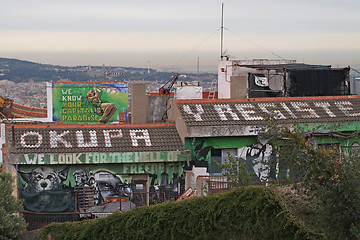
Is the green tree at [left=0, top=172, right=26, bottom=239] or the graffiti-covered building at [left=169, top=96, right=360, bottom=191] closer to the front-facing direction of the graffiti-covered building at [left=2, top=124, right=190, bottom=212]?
the green tree

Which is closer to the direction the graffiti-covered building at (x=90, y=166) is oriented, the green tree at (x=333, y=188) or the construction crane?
the green tree

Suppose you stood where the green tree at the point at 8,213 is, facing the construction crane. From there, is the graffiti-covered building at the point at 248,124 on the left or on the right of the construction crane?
right

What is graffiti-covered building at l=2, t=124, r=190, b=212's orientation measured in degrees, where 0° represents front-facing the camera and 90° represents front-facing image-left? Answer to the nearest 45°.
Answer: approximately 0°

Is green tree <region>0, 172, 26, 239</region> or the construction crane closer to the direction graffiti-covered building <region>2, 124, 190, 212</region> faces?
the green tree

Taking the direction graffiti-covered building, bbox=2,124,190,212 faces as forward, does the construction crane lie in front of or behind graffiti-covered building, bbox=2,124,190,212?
behind

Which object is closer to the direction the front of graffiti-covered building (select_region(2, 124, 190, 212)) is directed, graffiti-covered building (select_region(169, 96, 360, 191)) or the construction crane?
the graffiti-covered building

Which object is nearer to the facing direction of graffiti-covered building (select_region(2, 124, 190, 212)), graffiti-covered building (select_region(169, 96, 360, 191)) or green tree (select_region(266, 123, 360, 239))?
the green tree

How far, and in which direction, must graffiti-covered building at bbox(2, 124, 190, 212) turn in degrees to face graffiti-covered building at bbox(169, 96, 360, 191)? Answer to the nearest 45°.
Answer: approximately 90° to its left
